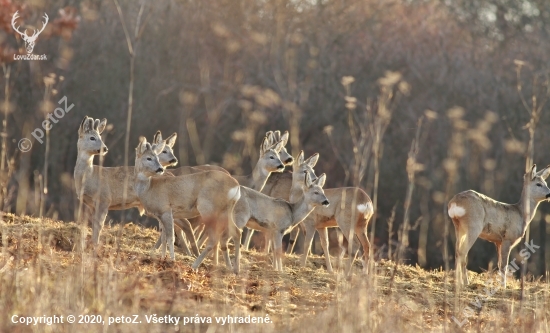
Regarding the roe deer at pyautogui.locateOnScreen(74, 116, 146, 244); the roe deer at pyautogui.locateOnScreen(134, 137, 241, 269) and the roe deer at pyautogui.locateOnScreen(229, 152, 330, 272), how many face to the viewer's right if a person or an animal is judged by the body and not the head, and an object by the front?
1

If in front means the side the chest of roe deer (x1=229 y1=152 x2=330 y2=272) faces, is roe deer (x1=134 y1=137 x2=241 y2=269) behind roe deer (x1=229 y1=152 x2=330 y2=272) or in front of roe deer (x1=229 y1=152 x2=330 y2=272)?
behind

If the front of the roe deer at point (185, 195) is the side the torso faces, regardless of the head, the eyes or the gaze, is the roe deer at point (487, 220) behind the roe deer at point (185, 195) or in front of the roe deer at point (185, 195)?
behind

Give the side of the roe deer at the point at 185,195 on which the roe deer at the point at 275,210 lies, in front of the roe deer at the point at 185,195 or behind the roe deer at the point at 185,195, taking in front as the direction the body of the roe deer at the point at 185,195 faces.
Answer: behind

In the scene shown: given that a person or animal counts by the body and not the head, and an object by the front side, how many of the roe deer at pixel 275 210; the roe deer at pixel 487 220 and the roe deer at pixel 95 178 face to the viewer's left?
1

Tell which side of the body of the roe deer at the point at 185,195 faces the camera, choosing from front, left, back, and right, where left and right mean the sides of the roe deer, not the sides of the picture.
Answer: left

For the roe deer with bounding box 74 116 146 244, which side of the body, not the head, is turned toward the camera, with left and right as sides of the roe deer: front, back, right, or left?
left

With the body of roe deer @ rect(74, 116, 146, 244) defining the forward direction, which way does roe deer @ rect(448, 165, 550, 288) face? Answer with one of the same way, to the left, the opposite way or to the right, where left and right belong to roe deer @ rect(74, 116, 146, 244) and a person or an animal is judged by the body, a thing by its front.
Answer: the opposite way

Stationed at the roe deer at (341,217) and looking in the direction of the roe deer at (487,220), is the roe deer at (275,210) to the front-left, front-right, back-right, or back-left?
back-right

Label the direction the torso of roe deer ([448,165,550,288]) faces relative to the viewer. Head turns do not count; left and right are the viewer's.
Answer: facing away from the viewer and to the right of the viewer

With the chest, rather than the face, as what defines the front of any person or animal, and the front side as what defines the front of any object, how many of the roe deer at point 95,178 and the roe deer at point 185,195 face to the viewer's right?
0

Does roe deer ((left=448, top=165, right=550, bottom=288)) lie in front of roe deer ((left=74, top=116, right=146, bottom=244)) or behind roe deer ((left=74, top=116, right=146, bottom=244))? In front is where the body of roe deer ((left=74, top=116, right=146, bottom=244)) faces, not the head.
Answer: behind

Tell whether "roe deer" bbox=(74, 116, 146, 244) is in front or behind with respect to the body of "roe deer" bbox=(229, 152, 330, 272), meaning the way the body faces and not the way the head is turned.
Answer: behind

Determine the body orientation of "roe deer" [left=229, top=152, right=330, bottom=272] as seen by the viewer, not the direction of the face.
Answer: to the viewer's right

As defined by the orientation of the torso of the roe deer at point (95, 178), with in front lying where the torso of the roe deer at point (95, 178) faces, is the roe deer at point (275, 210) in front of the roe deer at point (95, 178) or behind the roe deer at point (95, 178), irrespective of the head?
behind
